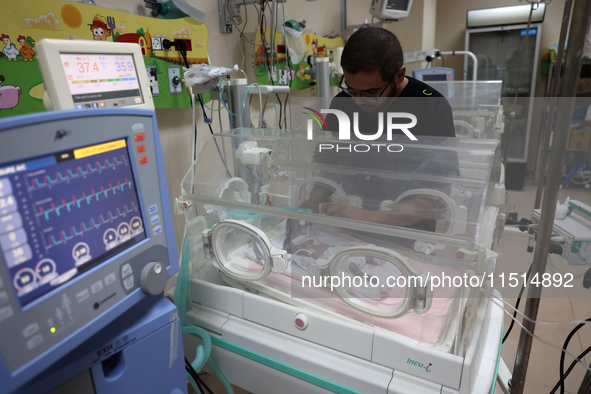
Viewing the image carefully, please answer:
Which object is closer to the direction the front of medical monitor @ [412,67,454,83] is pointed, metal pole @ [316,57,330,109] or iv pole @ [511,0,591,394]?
the iv pole

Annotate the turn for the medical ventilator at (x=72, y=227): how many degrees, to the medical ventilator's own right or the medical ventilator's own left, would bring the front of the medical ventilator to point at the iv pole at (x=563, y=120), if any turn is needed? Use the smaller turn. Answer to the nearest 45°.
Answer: approximately 45° to the medical ventilator's own left

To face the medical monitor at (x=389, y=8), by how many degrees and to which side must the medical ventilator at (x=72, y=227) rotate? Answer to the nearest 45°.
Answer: approximately 90° to its left

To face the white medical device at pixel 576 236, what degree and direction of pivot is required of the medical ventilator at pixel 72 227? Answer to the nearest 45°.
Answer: approximately 45° to its left

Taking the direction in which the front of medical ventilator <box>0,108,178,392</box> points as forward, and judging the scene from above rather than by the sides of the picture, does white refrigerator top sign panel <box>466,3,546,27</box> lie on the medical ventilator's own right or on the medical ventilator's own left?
on the medical ventilator's own left

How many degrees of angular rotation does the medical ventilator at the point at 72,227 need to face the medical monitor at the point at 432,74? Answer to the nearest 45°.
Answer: approximately 90° to its left

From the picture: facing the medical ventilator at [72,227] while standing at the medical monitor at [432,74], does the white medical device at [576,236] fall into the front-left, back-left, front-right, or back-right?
front-left

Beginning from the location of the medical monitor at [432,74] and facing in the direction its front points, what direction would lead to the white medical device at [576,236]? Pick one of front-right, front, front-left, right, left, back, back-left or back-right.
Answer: front

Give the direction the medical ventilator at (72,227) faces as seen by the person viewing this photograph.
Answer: facing the viewer and to the right of the viewer

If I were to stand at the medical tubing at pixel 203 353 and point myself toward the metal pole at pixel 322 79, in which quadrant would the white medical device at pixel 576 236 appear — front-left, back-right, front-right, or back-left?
front-right

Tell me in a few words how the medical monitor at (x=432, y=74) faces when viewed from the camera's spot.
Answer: facing the viewer

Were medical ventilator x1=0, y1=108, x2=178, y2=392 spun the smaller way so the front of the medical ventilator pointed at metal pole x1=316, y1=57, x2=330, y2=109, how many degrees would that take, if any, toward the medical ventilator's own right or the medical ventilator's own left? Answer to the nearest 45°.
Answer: approximately 90° to the medical ventilator's own left

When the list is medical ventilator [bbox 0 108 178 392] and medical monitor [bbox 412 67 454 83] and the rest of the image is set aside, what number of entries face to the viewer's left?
0

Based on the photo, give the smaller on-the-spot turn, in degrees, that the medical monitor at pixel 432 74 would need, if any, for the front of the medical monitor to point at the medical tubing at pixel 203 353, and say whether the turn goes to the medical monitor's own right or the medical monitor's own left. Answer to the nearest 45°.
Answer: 0° — it already faces it
